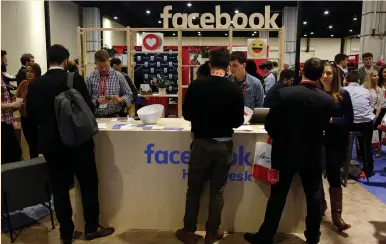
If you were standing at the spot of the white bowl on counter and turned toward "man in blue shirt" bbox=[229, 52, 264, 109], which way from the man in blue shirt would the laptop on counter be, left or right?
right

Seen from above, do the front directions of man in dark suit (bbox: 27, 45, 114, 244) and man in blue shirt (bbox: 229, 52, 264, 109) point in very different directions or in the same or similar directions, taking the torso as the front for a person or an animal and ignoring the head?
very different directions

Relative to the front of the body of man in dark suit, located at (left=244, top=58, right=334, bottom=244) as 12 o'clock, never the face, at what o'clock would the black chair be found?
The black chair is roughly at 9 o'clock from the man in dark suit.

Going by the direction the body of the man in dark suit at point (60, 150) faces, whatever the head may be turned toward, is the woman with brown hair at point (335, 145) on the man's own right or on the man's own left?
on the man's own right

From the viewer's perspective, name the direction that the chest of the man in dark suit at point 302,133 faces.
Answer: away from the camera

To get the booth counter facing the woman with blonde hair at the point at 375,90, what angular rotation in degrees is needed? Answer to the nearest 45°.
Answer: approximately 135° to its left

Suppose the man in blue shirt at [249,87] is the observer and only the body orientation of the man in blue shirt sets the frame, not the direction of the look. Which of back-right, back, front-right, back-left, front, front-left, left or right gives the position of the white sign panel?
back-right

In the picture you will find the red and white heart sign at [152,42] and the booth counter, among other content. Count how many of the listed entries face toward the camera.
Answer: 2

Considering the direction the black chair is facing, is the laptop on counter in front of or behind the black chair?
behind
